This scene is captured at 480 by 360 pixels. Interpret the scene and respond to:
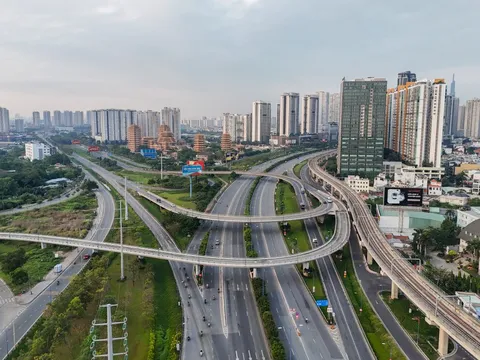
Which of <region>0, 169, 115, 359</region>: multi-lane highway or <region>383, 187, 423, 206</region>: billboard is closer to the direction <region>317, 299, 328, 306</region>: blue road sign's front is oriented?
the multi-lane highway

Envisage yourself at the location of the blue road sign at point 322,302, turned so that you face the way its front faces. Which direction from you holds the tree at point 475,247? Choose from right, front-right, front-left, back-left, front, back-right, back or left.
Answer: back-left

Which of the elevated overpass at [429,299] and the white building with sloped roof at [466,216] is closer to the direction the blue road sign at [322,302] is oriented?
the elevated overpass

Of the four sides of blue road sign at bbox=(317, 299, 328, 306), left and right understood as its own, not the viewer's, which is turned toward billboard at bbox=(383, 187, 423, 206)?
back

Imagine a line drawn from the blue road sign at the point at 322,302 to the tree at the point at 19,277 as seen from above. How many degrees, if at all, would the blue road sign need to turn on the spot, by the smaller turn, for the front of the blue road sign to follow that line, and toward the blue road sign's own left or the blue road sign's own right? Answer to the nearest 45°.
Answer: approximately 90° to the blue road sign's own right

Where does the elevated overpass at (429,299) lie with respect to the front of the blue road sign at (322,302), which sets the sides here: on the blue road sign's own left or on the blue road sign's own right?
on the blue road sign's own left

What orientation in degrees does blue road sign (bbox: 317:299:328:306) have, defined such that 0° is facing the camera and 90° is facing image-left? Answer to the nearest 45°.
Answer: approximately 0°

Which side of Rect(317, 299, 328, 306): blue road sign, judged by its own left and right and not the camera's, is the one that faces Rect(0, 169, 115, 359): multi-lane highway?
right

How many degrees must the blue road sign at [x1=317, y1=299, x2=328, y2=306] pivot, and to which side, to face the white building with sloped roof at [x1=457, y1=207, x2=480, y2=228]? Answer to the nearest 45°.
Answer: approximately 135° to its left
